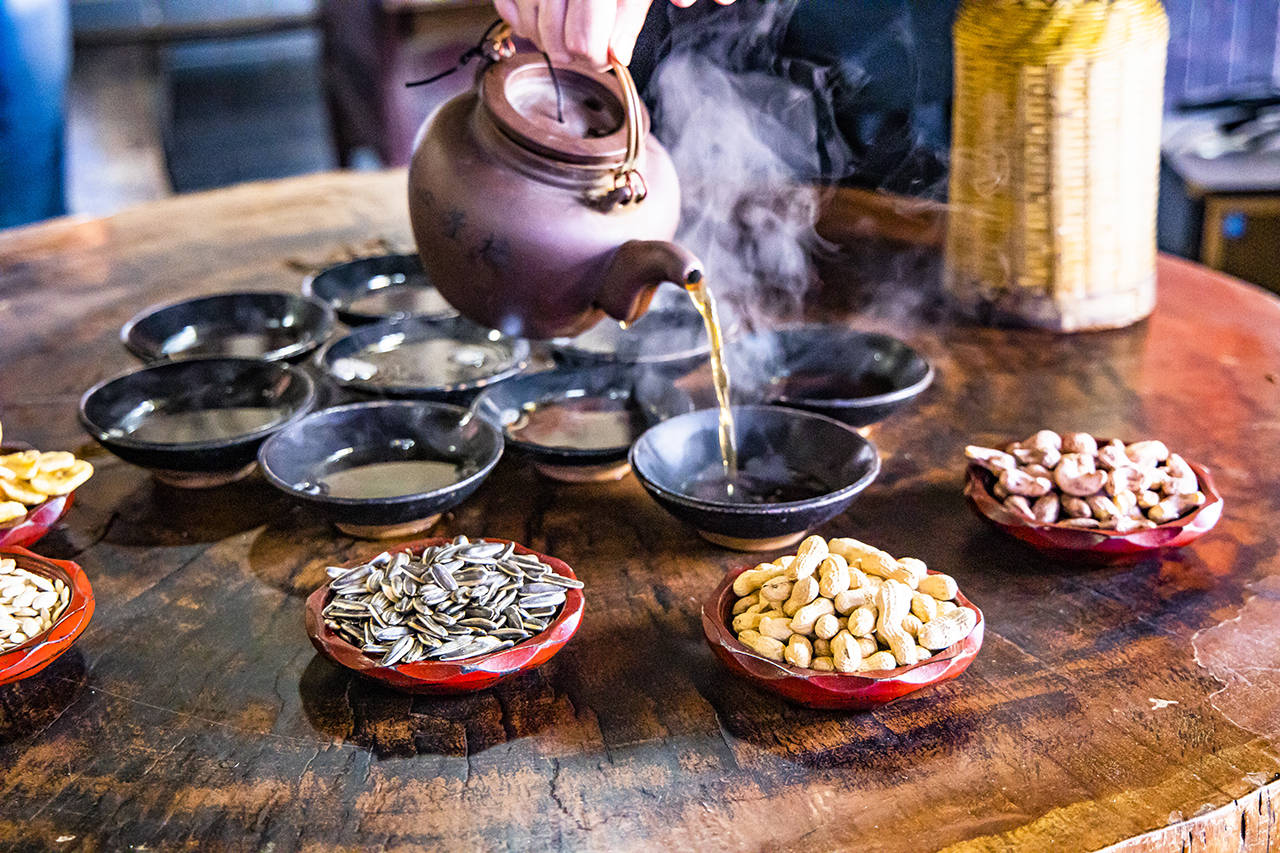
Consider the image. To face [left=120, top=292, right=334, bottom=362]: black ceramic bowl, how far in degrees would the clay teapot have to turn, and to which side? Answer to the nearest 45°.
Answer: approximately 180°

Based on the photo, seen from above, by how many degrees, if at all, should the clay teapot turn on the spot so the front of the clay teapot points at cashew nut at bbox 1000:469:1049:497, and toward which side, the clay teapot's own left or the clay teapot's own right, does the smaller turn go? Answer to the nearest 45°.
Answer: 0° — it already faces it

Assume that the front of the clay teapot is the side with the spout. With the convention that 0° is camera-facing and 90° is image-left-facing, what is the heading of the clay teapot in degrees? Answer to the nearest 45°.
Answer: approximately 315°

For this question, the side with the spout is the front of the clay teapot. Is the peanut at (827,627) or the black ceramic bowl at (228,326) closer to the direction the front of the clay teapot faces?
the peanut

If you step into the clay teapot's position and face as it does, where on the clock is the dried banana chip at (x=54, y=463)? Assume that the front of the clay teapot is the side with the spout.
The dried banana chip is roughly at 4 o'clock from the clay teapot.

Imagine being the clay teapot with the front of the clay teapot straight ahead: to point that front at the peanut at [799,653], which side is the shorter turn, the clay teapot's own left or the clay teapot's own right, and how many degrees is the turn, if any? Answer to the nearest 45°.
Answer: approximately 45° to the clay teapot's own right

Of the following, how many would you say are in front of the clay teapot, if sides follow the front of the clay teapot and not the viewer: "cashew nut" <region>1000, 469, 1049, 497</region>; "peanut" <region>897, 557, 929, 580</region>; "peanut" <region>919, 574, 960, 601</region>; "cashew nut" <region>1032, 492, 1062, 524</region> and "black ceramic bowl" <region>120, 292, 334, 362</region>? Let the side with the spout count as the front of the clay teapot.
4

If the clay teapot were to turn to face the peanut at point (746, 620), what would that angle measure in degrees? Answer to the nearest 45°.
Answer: approximately 45° to its right

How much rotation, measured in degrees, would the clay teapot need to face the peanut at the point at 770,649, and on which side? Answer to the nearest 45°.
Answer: approximately 45° to its right

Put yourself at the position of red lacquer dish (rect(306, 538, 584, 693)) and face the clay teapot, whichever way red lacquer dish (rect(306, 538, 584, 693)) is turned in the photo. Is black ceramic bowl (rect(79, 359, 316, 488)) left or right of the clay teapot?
left
